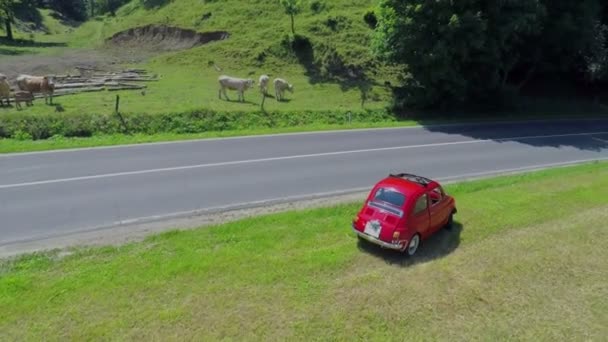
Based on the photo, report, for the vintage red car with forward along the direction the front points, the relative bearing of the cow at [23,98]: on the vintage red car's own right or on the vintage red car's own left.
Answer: on the vintage red car's own left

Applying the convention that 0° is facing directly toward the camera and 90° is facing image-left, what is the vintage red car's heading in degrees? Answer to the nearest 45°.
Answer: approximately 225°

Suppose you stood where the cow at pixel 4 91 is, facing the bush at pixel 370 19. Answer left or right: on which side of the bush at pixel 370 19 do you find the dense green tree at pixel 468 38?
right

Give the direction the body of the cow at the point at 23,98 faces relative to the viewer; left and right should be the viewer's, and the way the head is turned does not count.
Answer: facing to the left of the viewer

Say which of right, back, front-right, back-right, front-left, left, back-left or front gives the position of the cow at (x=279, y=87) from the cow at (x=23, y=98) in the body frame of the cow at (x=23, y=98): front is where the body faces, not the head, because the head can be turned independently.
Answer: back
